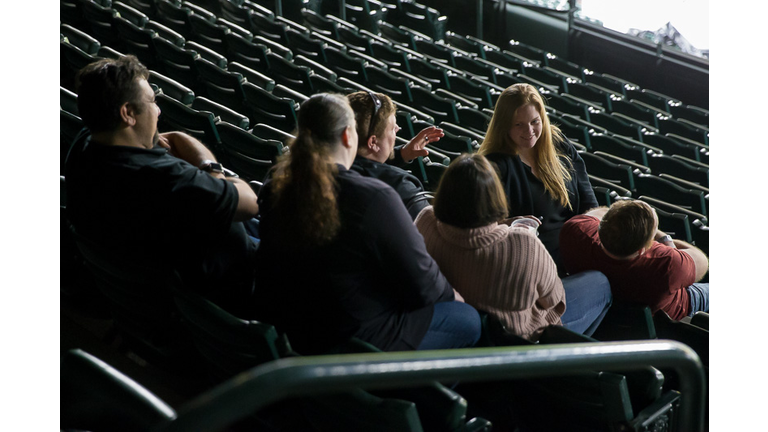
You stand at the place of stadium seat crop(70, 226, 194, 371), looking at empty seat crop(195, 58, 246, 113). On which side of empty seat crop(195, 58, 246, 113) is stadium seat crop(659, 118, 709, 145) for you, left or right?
right

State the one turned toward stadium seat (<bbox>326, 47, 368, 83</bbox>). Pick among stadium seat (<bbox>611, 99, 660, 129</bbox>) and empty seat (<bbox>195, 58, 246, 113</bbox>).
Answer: the empty seat

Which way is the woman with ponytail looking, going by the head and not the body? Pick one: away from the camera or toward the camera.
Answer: away from the camera

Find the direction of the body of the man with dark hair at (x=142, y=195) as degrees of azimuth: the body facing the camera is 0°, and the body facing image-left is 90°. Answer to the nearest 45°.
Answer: approximately 225°

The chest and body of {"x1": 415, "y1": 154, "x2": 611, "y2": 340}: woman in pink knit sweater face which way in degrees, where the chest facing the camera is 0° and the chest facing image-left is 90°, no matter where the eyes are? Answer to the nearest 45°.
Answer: approximately 225°

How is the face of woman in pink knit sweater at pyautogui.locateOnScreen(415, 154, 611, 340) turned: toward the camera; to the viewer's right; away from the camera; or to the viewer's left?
away from the camera
